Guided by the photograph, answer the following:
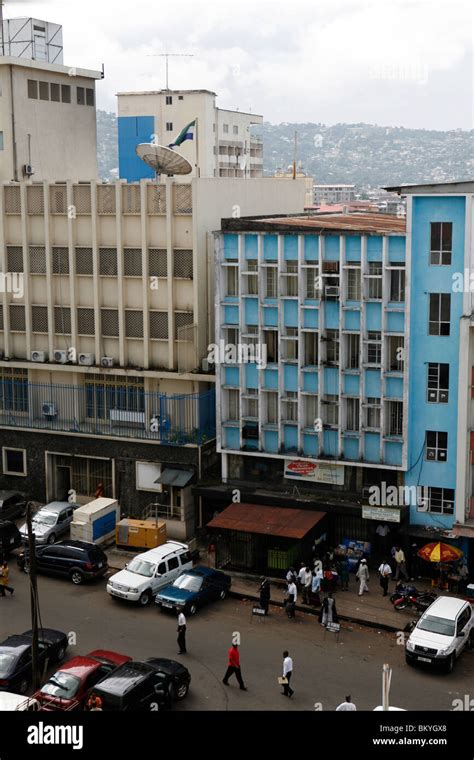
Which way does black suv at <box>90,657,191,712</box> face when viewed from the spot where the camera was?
facing away from the viewer and to the right of the viewer

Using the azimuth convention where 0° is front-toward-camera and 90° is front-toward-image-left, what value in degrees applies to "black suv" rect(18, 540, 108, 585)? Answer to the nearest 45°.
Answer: approximately 135°

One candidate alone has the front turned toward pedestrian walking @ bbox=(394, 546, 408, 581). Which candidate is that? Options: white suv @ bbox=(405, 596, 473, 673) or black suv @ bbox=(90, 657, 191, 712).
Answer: the black suv

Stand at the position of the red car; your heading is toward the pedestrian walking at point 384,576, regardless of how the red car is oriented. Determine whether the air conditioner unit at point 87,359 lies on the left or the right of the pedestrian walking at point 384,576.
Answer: left

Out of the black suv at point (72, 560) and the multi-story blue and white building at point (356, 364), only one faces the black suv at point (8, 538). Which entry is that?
the black suv at point (72, 560)

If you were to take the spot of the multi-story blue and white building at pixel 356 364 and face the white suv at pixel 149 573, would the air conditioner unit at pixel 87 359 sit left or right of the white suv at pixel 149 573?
right

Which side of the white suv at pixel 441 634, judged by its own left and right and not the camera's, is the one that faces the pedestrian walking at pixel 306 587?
right

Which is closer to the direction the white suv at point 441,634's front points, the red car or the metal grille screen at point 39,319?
the red car

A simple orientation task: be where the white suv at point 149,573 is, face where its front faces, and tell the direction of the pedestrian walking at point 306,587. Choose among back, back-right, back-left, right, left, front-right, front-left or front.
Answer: back-left

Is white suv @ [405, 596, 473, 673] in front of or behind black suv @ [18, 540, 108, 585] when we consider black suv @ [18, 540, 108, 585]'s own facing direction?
behind

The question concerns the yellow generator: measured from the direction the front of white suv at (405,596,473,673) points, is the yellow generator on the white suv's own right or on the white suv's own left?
on the white suv's own right

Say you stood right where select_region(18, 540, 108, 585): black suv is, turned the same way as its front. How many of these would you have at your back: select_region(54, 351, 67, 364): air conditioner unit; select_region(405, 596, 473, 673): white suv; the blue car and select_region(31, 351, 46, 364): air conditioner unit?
2
